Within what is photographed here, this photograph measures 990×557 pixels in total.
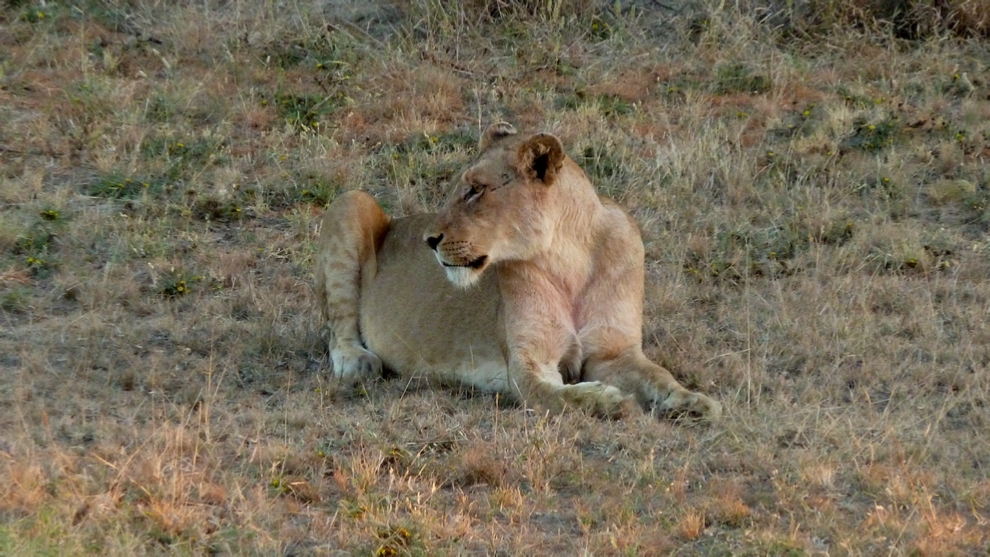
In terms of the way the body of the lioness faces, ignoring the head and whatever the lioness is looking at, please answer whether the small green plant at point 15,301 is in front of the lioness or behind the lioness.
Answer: behind

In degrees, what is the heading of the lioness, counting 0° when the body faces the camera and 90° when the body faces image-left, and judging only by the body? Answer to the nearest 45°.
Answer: approximately 315°

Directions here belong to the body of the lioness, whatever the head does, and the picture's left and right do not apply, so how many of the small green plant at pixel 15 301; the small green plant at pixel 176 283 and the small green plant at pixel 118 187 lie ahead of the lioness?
0

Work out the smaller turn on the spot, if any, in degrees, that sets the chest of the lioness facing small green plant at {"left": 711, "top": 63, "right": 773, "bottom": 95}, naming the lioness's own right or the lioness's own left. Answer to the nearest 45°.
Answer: approximately 135° to the lioness's own left

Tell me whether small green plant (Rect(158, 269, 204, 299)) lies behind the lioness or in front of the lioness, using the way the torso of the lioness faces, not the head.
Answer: behind

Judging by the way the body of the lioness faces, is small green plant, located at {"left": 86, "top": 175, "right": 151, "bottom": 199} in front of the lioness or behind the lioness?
behind

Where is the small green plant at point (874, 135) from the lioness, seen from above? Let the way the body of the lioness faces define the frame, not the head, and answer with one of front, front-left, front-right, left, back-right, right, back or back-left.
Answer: left

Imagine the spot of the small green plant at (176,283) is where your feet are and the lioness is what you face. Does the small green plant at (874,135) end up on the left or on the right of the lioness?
left

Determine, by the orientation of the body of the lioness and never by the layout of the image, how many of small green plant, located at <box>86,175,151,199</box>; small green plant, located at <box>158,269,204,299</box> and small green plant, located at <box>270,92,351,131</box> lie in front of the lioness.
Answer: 0

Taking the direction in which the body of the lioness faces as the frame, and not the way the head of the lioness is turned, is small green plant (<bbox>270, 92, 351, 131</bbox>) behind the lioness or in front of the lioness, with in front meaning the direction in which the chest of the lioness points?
behind

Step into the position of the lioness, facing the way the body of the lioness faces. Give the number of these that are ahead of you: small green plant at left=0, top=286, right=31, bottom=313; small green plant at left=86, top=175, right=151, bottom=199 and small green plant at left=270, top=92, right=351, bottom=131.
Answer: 0
